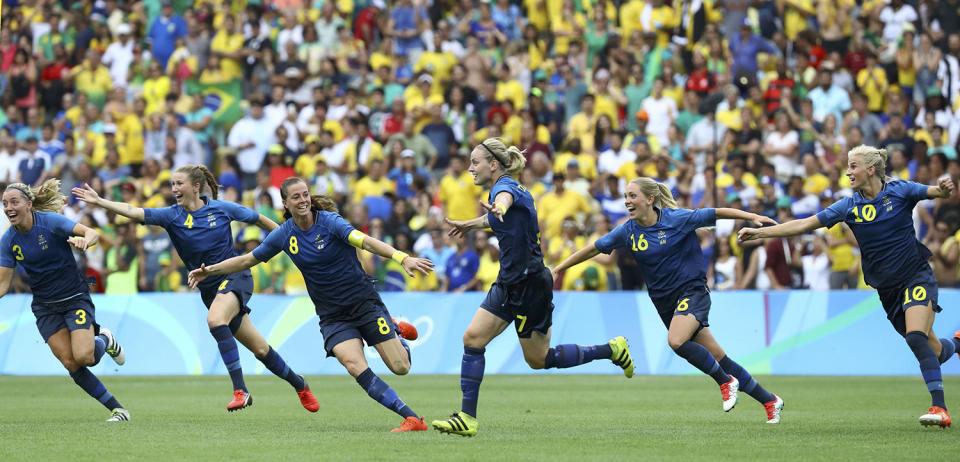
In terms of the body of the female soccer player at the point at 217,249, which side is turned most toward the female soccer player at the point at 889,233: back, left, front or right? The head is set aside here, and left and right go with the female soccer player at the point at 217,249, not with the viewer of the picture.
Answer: left

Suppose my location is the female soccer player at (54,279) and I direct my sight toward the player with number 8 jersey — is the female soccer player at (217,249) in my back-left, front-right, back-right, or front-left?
front-left

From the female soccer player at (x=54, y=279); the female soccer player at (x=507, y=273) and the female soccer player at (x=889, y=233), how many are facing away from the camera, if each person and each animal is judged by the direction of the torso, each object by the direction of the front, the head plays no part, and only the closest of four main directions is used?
0

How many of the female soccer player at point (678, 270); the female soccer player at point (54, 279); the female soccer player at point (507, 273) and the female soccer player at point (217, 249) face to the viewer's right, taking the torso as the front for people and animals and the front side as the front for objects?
0

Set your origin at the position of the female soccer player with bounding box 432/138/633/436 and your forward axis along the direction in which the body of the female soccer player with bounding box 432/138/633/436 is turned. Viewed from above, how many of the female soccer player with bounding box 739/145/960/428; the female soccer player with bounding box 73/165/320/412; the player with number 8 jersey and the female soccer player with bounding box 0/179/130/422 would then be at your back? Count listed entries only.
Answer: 1

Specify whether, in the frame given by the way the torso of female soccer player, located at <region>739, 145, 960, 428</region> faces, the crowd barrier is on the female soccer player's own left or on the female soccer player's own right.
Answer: on the female soccer player's own right

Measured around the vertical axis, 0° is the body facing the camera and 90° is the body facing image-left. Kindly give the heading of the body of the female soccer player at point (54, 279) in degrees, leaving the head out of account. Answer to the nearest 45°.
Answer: approximately 45°

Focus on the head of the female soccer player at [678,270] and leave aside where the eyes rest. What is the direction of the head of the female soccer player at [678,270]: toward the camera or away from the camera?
toward the camera

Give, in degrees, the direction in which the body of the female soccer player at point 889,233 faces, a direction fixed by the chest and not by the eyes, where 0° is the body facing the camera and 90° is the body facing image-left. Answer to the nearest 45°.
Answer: approximately 45°

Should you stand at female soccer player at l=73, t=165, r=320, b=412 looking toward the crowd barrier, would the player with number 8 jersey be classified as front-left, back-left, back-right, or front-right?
back-right

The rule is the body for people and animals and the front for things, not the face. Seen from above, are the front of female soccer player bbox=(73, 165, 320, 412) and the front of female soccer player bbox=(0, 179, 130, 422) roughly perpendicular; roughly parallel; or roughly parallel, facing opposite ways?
roughly parallel
